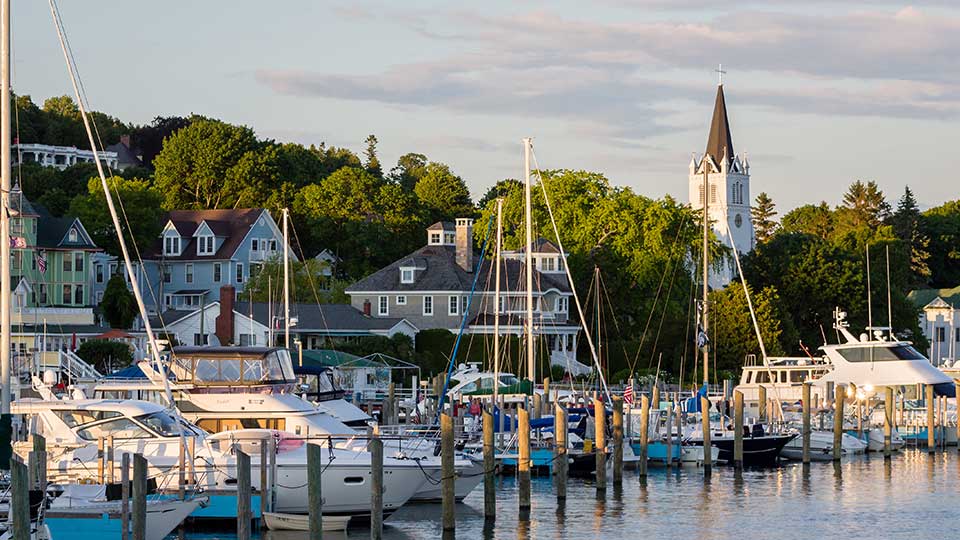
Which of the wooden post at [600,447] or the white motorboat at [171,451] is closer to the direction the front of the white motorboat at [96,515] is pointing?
the wooden post

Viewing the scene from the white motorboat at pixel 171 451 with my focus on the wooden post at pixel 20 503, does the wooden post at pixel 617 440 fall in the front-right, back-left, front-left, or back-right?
back-left

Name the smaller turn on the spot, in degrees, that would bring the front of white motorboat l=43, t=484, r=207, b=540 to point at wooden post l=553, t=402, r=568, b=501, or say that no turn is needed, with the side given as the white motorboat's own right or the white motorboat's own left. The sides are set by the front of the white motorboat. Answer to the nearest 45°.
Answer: approximately 45° to the white motorboat's own left

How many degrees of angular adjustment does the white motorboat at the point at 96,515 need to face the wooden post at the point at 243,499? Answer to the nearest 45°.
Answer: approximately 45° to its right

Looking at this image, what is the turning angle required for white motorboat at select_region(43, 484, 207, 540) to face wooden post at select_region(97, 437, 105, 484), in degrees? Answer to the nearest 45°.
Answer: approximately 90° to its left

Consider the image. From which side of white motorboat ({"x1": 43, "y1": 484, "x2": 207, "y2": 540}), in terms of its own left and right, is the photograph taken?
right

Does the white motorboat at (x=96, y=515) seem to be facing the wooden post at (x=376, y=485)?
yes

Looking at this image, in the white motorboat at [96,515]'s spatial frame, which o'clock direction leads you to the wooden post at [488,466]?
The wooden post is roughly at 11 o'clock from the white motorboat.

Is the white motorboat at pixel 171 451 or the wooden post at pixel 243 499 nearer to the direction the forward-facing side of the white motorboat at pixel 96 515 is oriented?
the wooden post

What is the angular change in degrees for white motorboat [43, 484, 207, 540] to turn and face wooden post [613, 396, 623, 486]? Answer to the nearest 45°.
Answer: approximately 45° to its left
